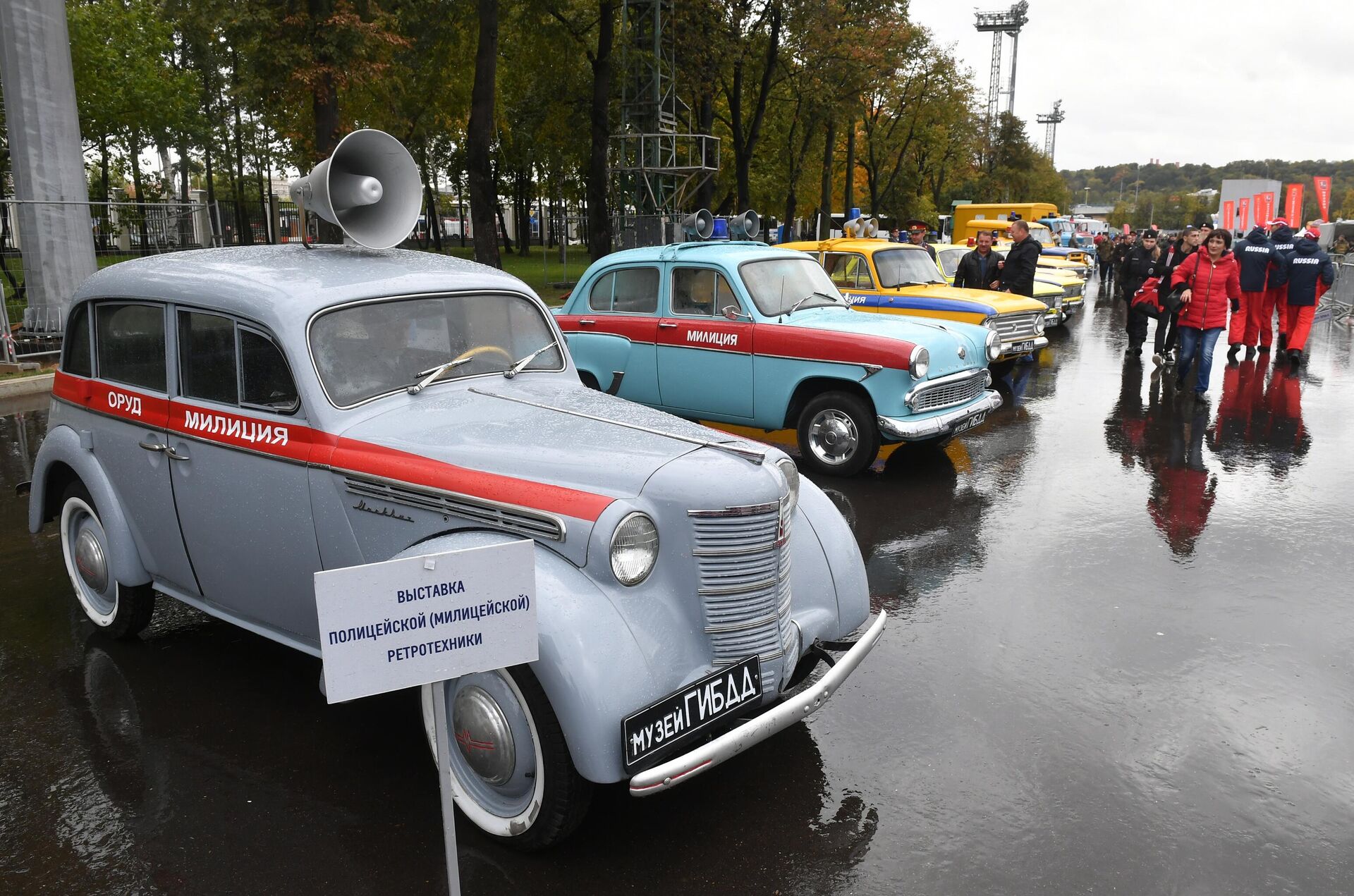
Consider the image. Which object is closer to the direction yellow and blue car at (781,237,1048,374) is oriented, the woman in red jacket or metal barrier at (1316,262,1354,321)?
the woman in red jacket

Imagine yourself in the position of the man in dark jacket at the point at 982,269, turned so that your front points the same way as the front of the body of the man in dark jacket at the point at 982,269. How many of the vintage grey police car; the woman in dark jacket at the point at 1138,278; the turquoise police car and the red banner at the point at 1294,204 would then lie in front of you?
2

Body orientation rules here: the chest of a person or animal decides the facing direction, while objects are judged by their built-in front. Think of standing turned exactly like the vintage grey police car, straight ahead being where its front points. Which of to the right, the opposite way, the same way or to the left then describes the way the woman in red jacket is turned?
to the right

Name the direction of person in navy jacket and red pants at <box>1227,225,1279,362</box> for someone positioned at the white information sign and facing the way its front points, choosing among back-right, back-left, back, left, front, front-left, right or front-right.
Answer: back-left

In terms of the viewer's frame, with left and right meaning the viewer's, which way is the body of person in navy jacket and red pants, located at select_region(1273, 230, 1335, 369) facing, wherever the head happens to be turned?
facing away from the viewer

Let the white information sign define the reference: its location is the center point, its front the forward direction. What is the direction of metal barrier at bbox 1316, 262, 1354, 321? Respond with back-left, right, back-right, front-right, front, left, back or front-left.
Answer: back-left

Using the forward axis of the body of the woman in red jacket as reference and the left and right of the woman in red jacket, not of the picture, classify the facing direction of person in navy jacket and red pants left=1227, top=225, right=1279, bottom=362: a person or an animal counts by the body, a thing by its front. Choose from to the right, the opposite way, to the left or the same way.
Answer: the opposite way

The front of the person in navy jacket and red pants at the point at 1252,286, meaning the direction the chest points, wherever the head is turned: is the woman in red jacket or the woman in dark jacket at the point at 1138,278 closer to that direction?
the woman in dark jacket

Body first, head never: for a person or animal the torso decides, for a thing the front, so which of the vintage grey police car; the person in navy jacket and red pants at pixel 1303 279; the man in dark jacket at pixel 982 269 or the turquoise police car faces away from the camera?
the person in navy jacket and red pants
